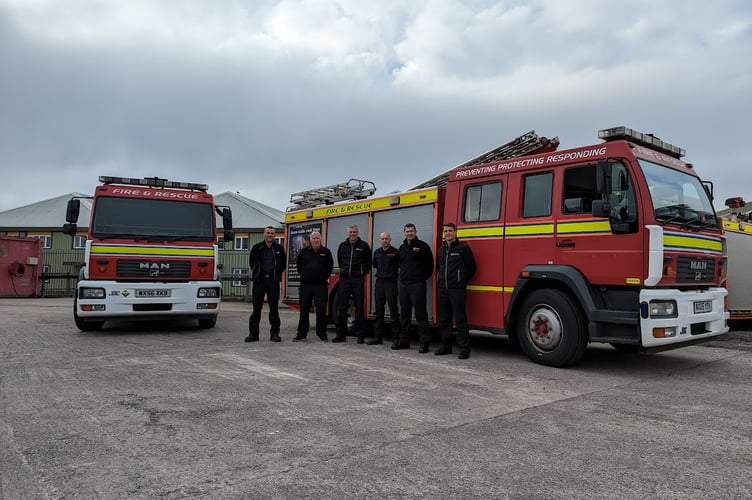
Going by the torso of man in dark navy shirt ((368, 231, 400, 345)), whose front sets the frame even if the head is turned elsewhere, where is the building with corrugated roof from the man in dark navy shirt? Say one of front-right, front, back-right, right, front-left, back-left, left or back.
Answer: back-right

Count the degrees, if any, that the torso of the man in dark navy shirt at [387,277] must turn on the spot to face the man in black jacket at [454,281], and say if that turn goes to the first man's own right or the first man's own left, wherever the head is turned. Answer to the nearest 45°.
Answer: approximately 45° to the first man's own left

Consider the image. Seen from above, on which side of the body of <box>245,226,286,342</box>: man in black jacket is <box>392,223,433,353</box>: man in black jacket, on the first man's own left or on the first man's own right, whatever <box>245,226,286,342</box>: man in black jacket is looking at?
on the first man's own left

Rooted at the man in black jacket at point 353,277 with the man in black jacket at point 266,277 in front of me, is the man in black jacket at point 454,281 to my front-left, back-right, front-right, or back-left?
back-left

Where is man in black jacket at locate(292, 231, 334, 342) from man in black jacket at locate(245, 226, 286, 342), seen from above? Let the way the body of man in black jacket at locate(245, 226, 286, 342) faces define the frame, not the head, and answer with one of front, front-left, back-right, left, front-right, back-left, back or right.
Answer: left

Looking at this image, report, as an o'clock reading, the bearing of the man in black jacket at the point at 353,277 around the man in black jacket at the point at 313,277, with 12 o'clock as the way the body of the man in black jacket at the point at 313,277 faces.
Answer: the man in black jacket at the point at 353,277 is roughly at 10 o'clock from the man in black jacket at the point at 313,277.

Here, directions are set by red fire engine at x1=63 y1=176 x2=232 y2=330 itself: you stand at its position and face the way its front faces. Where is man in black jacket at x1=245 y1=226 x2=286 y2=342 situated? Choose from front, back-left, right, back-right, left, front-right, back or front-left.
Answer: front-left

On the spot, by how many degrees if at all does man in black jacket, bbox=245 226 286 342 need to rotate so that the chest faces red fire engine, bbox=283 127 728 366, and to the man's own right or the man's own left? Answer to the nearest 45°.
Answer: approximately 45° to the man's own left

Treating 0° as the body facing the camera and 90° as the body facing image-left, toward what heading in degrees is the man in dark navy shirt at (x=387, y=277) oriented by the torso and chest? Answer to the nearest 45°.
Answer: approximately 0°

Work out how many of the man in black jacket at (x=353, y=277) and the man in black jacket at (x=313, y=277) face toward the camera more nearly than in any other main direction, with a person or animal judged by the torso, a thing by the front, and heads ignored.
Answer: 2
